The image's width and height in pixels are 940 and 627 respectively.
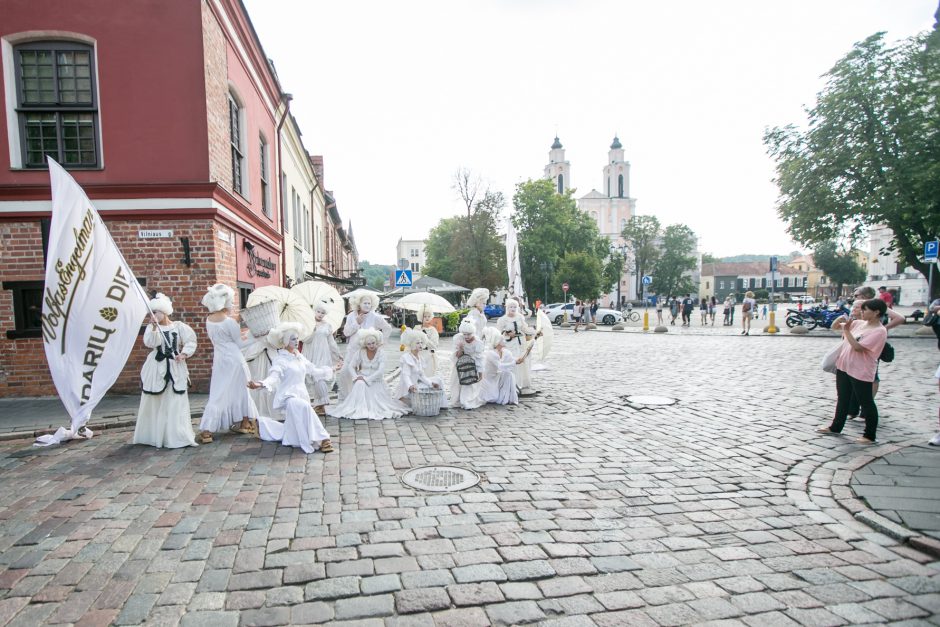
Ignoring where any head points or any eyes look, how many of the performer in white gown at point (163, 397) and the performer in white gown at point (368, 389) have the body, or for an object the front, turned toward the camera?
2

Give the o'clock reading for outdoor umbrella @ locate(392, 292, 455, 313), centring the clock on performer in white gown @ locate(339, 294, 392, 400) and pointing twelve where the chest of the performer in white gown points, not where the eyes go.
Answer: The outdoor umbrella is roughly at 8 o'clock from the performer in white gown.

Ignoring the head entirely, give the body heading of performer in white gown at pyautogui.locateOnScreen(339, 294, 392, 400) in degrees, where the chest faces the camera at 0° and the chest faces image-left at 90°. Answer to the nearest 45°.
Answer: approximately 0°

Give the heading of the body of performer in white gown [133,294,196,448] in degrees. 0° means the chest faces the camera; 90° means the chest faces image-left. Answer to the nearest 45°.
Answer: approximately 0°

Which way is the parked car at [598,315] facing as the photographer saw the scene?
facing to the right of the viewer

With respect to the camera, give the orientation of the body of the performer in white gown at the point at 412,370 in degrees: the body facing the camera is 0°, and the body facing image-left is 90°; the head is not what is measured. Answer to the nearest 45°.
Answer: approximately 315°

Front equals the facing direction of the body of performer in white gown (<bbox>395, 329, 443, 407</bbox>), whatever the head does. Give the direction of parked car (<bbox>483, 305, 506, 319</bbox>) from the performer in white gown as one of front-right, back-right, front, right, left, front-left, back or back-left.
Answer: back-left

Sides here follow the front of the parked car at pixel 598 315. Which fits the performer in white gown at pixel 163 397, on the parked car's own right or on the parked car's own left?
on the parked car's own right

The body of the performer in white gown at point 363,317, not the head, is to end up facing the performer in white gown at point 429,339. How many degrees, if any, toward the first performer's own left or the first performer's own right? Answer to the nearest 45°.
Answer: approximately 90° to the first performer's own left

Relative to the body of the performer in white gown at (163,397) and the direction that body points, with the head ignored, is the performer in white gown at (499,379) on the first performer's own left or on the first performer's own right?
on the first performer's own left

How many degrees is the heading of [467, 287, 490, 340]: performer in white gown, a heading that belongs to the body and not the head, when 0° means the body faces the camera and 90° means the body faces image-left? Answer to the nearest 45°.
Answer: approximately 315°
